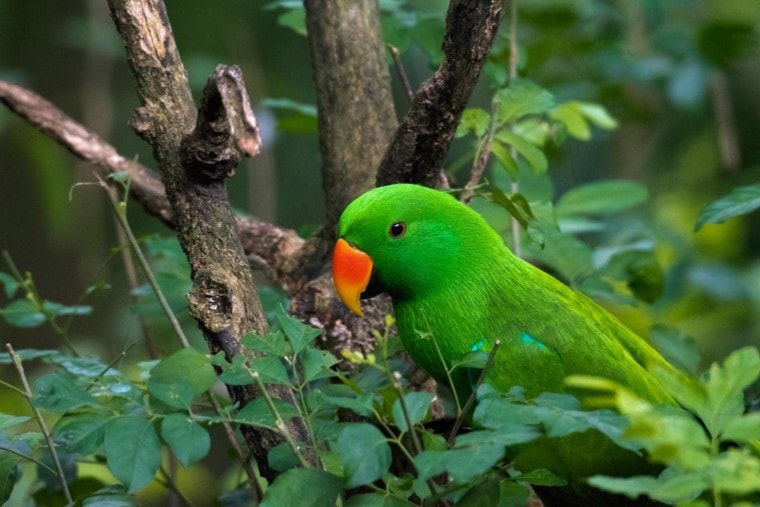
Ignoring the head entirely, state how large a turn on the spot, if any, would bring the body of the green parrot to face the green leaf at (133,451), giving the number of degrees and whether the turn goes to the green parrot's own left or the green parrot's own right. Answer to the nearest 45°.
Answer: approximately 45° to the green parrot's own left

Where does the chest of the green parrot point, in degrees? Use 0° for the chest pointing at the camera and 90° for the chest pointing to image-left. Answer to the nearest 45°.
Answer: approximately 90°

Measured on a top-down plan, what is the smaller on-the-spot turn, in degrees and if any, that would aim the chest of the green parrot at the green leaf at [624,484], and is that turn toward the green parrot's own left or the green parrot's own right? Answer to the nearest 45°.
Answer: approximately 90° to the green parrot's own left

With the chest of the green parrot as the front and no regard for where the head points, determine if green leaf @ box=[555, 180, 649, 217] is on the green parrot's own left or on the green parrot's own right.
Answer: on the green parrot's own right
